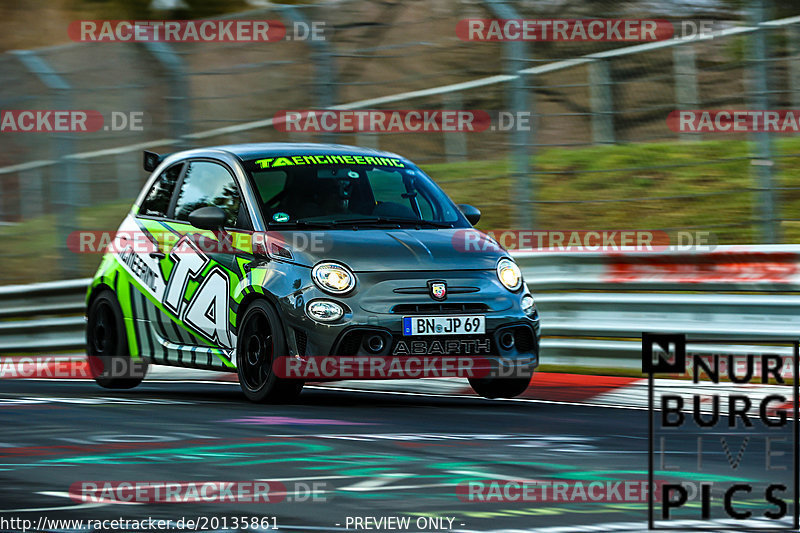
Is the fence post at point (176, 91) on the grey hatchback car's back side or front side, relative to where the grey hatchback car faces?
on the back side

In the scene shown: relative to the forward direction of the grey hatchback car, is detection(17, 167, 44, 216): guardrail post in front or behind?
behind

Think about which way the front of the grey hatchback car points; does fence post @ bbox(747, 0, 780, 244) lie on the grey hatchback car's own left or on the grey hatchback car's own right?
on the grey hatchback car's own left

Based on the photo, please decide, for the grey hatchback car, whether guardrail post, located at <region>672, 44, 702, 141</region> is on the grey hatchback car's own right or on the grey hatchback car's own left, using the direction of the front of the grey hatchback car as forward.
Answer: on the grey hatchback car's own left

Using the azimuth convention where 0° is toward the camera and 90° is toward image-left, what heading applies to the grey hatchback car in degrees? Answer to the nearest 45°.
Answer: approximately 315°

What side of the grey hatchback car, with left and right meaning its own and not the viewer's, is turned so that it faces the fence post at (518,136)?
left

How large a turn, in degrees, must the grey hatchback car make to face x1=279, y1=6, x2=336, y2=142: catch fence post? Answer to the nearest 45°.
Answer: approximately 135° to its left
